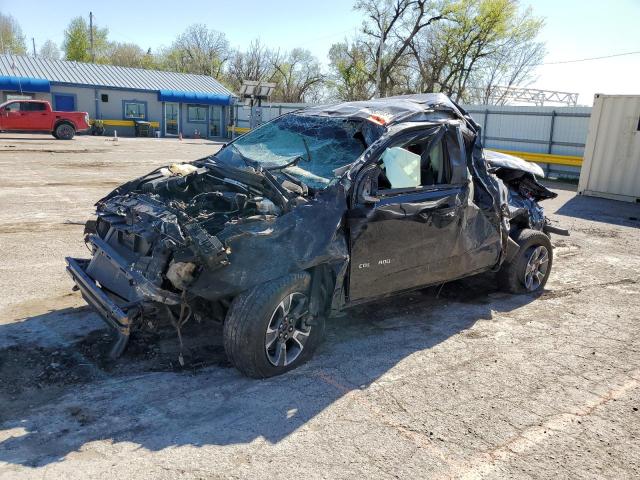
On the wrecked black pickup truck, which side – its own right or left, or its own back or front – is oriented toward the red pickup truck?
right

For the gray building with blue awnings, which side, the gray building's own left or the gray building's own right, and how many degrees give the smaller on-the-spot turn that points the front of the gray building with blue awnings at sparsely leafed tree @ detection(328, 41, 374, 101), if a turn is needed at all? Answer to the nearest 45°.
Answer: approximately 90° to the gray building's own left

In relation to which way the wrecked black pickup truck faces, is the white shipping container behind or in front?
behind

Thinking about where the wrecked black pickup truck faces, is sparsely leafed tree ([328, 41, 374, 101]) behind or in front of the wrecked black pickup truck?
behind

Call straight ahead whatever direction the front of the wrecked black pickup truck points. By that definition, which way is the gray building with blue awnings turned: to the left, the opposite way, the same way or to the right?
to the left

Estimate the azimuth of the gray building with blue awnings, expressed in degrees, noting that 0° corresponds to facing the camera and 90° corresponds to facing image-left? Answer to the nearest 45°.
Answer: approximately 0°

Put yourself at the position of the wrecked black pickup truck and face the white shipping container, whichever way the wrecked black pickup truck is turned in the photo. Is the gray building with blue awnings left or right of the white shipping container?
left

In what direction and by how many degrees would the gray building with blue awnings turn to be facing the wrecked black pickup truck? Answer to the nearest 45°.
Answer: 0° — it already faces it

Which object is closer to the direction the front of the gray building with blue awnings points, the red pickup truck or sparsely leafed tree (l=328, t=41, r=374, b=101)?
the red pickup truck

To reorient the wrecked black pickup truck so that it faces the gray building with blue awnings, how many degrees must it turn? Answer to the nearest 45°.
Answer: approximately 135° to its right

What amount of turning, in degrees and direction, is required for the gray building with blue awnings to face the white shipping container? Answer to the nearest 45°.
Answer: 0° — it already faces it

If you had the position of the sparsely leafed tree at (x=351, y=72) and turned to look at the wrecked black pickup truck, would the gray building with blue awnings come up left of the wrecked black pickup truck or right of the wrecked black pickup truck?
right
